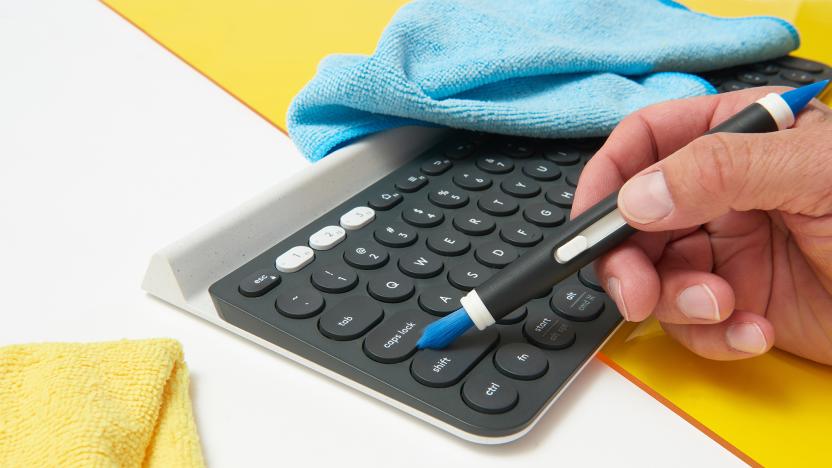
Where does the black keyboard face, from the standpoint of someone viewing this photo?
facing the viewer and to the right of the viewer
